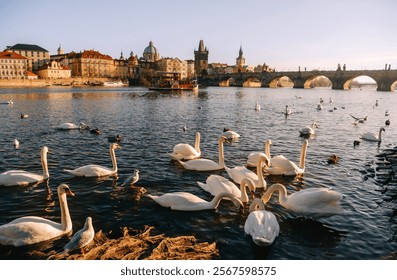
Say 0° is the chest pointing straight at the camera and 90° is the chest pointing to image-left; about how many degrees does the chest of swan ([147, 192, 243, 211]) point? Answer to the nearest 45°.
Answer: approximately 270°

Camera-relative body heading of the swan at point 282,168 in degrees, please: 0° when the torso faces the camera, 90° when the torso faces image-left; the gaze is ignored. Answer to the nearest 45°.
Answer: approximately 270°

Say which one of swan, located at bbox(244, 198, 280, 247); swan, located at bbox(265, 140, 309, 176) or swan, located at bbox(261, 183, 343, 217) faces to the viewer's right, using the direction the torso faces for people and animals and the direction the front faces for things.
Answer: swan, located at bbox(265, 140, 309, 176)

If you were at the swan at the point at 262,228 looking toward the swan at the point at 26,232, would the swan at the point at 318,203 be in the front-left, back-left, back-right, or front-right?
back-right

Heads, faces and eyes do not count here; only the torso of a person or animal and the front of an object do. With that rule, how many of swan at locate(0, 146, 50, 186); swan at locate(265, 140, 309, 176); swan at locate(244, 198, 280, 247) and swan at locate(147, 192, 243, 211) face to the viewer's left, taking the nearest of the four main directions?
0

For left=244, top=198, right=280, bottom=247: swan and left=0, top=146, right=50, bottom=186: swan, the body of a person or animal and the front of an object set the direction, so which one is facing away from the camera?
left=244, top=198, right=280, bottom=247: swan

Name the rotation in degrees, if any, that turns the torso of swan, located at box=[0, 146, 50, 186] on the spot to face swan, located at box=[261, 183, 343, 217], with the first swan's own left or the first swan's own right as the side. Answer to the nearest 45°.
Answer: approximately 45° to the first swan's own right

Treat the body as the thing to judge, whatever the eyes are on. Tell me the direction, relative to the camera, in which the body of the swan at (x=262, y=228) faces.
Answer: away from the camera

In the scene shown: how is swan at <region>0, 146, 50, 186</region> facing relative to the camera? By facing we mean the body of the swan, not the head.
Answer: to the viewer's right

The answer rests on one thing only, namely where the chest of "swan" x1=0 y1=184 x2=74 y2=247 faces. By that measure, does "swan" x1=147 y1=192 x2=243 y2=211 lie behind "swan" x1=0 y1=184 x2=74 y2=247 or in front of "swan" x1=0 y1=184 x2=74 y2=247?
in front

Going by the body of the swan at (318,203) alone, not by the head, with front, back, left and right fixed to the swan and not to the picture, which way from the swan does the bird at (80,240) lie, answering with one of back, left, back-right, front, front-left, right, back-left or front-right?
front-left

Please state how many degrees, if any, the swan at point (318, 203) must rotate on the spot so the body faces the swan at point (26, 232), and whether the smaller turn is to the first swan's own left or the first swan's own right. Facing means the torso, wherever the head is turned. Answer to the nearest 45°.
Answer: approximately 45° to the first swan's own left

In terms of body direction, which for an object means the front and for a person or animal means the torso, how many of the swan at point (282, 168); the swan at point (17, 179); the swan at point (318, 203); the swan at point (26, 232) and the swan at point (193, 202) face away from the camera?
0

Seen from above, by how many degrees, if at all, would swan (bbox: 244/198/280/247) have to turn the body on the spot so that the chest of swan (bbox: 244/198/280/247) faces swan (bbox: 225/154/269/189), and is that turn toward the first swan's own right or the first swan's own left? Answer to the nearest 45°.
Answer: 0° — it already faces it

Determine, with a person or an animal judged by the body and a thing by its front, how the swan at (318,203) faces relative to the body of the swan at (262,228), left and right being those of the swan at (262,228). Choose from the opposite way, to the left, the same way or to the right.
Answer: to the left

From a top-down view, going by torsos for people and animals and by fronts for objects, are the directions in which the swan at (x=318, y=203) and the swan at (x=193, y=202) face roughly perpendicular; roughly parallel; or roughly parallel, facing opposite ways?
roughly parallel, facing opposite ways

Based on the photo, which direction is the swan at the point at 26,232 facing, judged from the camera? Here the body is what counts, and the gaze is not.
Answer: to the viewer's right
